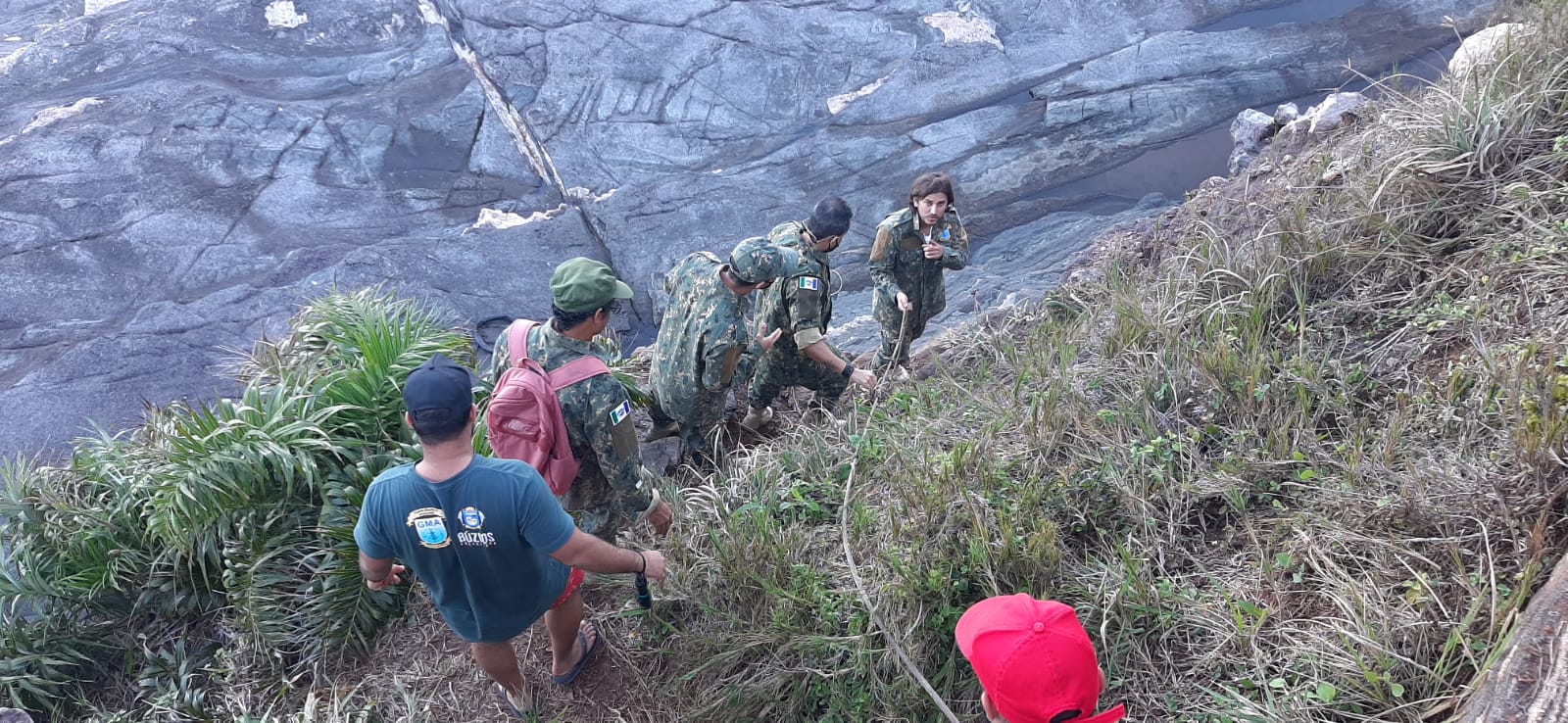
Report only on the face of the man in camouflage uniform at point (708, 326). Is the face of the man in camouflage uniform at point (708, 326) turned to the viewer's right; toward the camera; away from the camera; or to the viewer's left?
to the viewer's right

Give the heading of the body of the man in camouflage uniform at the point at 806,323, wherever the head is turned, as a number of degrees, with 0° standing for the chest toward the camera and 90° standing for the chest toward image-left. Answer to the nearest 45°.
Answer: approximately 270°

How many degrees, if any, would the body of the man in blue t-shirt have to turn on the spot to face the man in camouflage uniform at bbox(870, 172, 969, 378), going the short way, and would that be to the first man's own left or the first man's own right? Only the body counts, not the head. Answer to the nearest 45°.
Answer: approximately 45° to the first man's own right

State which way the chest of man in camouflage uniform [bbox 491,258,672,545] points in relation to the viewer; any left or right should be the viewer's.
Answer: facing away from the viewer and to the right of the viewer

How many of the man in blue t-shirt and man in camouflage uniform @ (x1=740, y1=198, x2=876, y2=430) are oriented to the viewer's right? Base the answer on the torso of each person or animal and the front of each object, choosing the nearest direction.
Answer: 1

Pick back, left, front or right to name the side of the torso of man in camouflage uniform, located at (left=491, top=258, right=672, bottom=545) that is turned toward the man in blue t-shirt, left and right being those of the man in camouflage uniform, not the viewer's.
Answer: back

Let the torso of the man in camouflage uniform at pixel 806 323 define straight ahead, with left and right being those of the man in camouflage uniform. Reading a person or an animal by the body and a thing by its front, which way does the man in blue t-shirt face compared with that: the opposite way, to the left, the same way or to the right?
to the left

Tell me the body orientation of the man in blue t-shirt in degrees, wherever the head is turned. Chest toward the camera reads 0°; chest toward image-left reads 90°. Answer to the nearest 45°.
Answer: approximately 180°

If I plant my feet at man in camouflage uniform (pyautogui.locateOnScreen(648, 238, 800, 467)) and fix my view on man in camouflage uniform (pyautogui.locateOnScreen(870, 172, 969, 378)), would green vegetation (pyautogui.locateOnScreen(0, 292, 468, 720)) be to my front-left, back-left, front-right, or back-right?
back-left
